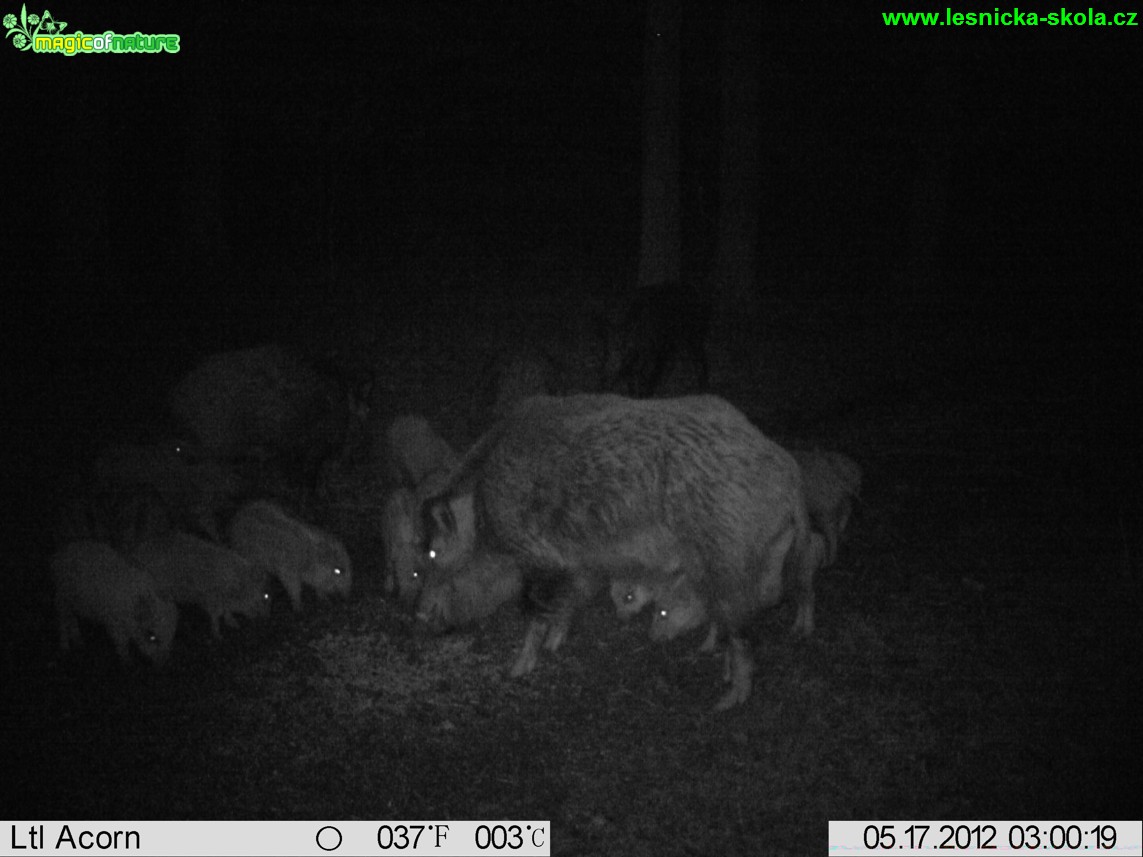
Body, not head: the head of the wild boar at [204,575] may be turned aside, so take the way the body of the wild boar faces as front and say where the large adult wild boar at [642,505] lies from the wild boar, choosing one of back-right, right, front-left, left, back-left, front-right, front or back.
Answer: front-right

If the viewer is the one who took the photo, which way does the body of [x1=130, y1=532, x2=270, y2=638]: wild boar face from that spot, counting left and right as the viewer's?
facing to the right of the viewer

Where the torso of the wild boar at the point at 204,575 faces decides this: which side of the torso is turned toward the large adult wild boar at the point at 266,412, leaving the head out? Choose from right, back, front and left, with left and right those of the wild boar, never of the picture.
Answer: left
